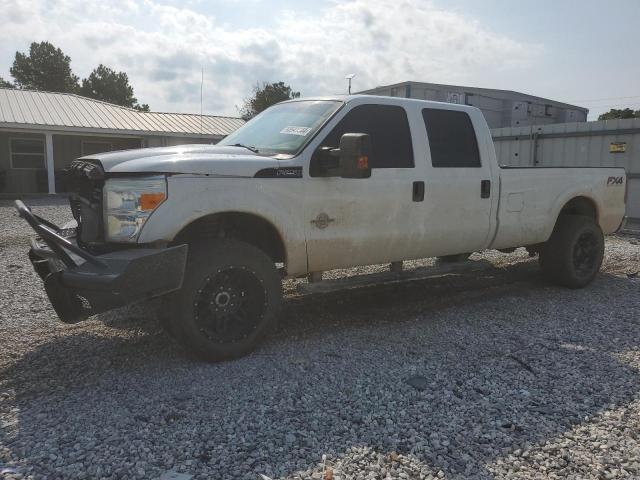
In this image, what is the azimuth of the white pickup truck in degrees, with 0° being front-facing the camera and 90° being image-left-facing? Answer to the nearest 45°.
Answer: approximately 45°

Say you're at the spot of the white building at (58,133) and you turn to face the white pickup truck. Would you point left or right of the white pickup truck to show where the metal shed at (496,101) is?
left

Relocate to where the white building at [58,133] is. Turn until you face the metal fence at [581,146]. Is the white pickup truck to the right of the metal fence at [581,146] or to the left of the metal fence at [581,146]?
right

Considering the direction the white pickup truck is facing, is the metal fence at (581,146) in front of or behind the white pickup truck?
behind

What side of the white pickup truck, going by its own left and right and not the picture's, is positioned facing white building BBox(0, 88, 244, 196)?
right
